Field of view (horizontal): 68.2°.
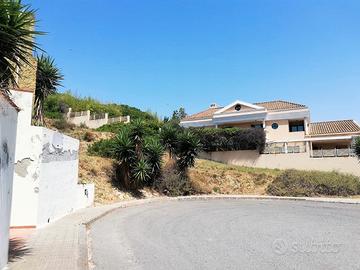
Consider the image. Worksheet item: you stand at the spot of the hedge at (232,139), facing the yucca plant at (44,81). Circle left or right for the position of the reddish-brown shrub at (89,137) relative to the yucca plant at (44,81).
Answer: right

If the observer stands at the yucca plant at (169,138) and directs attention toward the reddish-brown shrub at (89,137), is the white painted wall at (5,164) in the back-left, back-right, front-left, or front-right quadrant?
back-left

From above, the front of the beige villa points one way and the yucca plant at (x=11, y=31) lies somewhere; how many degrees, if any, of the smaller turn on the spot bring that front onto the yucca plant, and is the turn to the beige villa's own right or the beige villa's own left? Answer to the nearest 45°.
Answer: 0° — it already faces it

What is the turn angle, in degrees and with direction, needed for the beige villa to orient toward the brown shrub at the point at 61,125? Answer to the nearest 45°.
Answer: approximately 45° to its right

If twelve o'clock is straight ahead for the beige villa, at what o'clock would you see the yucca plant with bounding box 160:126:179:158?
The yucca plant is roughly at 1 o'clock from the beige villa.

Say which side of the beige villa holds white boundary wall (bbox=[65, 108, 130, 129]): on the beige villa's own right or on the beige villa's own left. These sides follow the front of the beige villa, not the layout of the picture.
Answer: on the beige villa's own right

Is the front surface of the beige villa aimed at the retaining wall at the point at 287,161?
yes

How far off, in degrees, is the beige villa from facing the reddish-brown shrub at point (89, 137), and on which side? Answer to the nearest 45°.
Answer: approximately 45° to its right

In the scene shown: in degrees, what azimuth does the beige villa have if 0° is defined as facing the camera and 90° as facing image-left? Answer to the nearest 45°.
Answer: approximately 0°
